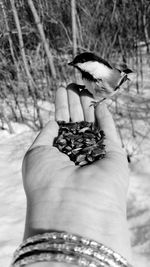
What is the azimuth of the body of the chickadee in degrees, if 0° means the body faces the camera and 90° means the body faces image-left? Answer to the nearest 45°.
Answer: approximately 90°
